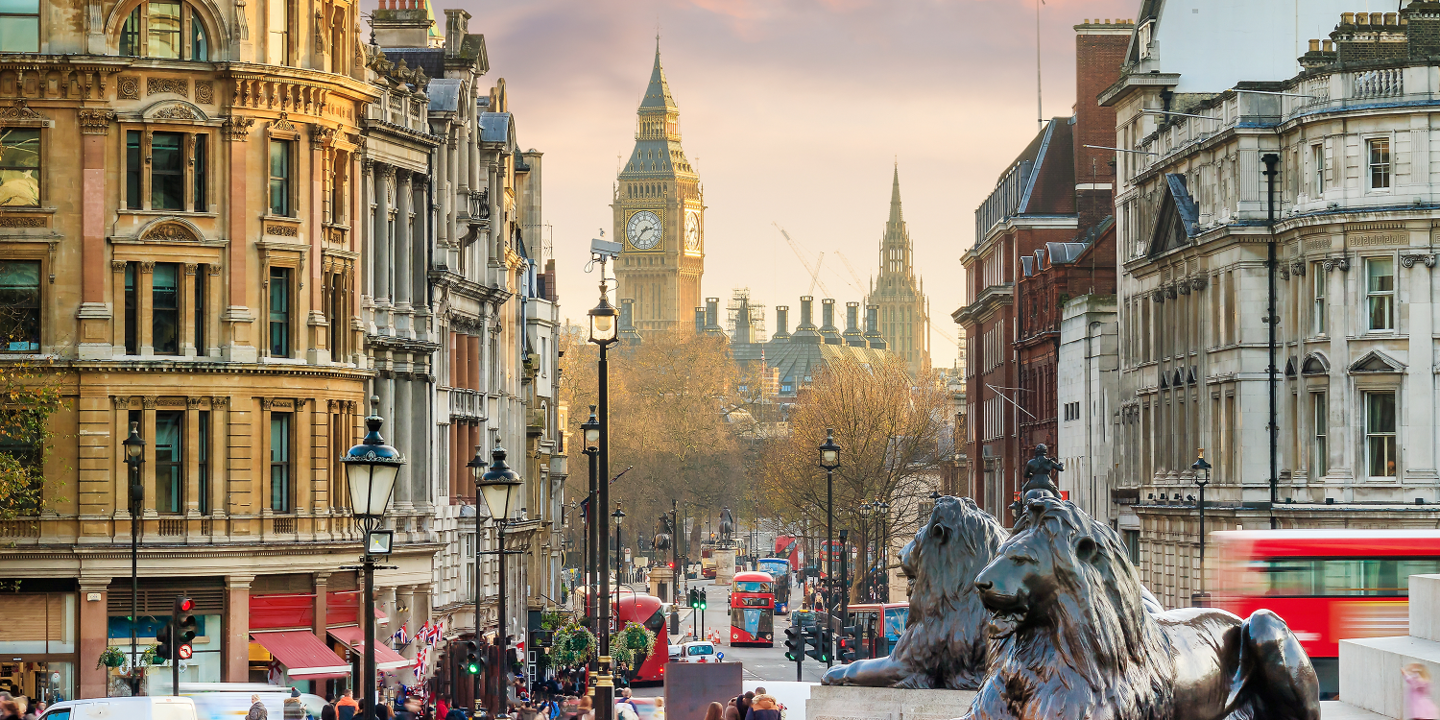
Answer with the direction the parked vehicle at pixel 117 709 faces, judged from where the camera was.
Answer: facing to the left of the viewer

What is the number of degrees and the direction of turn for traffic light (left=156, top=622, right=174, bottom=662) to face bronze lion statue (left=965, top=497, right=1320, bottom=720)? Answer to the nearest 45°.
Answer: approximately 90° to its left

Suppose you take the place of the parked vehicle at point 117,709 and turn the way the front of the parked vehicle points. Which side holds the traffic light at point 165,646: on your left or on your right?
on your right

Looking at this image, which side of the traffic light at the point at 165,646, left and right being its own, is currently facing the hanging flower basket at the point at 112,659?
right
